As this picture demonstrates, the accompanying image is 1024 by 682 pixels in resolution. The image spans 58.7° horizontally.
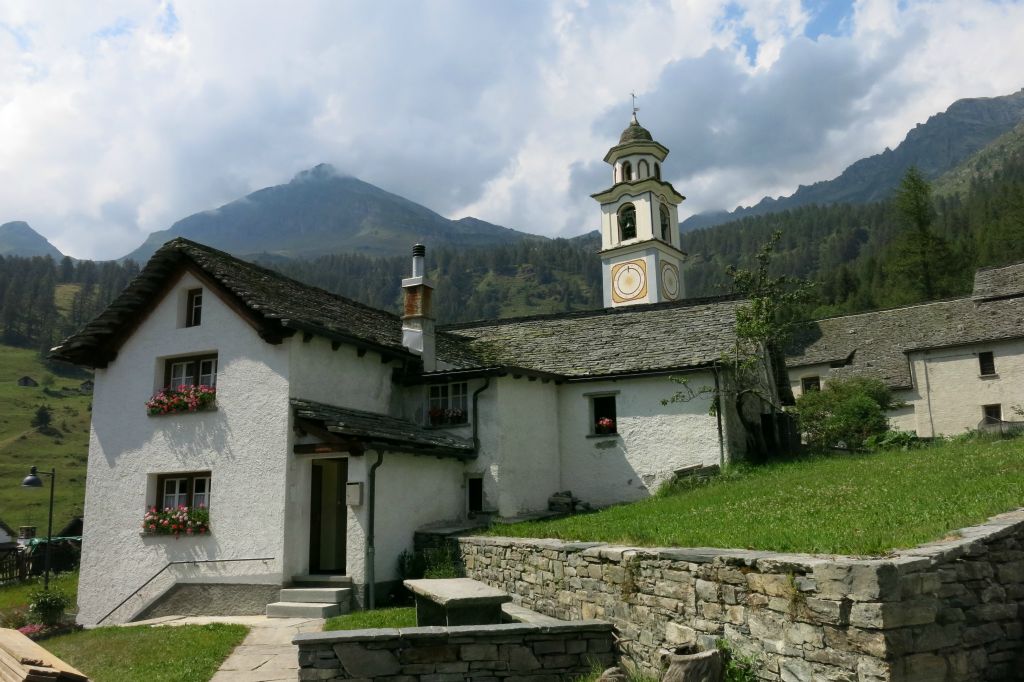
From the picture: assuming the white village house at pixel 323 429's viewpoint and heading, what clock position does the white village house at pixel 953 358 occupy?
the white village house at pixel 953 358 is roughly at 8 o'clock from the white village house at pixel 323 429.

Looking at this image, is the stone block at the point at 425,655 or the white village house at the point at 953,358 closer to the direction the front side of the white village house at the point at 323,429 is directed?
the stone block

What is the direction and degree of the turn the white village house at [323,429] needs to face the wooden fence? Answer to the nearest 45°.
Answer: approximately 135° to its right

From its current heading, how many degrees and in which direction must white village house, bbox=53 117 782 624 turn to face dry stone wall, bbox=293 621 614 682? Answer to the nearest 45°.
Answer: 0° — it already faces it

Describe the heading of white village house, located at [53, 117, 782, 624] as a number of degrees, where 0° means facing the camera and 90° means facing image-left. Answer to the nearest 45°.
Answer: approximately 0°

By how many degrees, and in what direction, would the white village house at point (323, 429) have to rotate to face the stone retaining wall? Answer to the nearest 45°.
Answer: approximately 45° to its left

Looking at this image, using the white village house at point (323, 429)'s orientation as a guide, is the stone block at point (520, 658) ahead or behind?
ahead

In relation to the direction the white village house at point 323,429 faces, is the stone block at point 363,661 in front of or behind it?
in front
